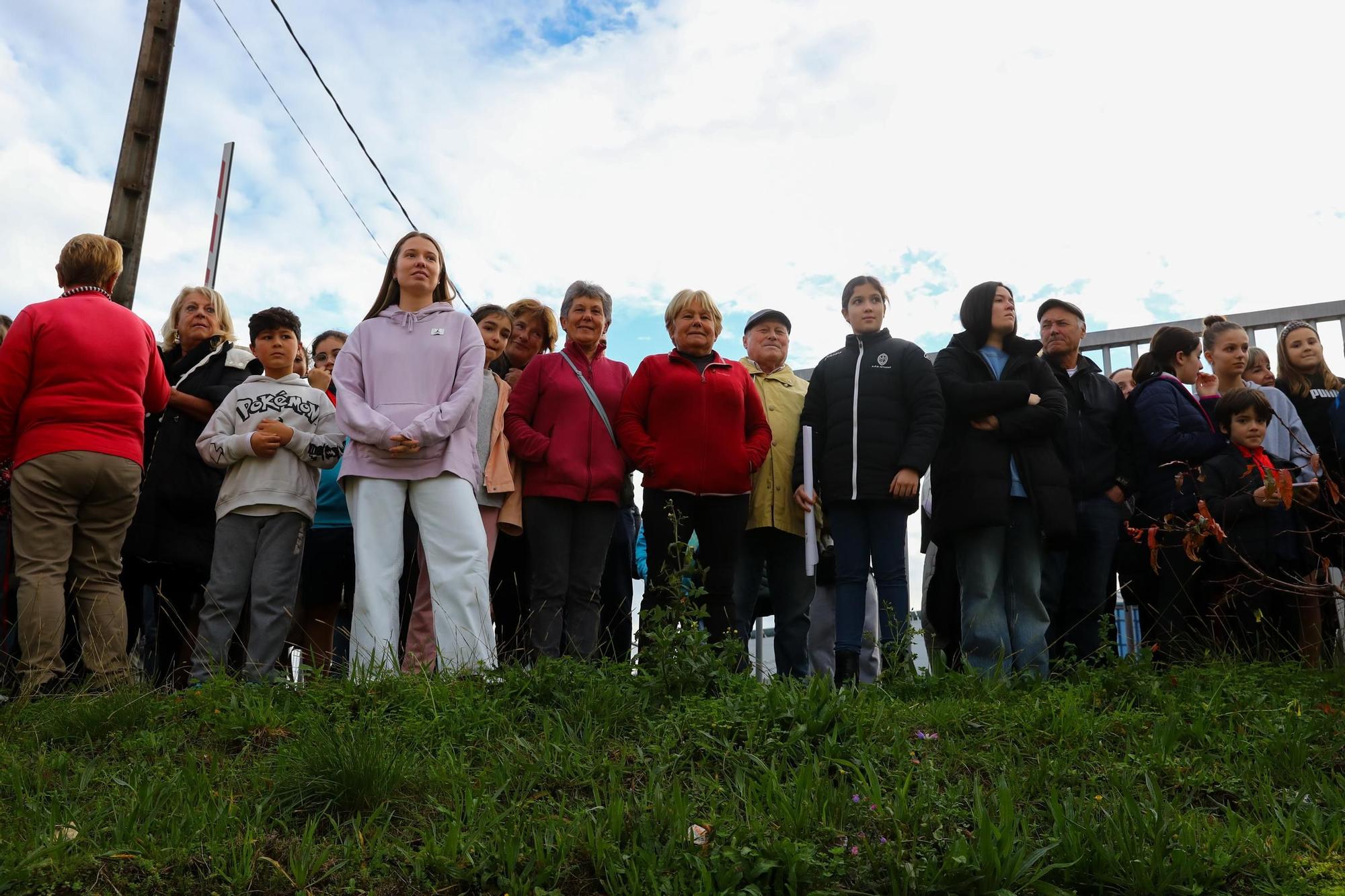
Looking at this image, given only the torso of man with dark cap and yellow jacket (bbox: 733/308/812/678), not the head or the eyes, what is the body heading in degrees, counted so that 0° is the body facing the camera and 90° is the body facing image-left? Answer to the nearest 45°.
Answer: approximately 0°

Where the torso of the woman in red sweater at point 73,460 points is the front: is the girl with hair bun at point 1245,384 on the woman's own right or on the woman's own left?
on the woman's own right

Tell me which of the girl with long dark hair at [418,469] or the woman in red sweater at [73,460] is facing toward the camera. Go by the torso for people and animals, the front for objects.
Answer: the girl with long dark hair

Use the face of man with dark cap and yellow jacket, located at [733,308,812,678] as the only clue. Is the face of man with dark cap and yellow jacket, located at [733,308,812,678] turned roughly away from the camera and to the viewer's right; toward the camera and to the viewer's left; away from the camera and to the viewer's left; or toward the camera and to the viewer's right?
toward the camera and to the viewer's right

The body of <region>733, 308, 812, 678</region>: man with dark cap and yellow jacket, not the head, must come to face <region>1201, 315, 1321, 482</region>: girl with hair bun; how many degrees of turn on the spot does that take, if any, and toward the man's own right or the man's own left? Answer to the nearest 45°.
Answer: approximately 90° to the man's own left

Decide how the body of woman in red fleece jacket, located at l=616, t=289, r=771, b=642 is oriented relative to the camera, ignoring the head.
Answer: toward the camera

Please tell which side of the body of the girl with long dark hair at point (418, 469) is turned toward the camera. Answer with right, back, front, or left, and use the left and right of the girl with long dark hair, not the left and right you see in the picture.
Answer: front

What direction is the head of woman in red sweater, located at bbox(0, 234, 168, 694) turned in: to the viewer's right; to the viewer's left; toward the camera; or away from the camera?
away from the camera

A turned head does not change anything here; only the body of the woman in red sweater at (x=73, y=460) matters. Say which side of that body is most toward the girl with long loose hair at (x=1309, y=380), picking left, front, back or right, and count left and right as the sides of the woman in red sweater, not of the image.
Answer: right

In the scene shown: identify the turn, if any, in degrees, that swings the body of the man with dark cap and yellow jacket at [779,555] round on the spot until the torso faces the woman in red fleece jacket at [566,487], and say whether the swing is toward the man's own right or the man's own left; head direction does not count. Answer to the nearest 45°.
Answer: approximately 45° to the man's own right

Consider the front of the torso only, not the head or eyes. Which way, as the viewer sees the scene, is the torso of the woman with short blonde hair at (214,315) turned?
toward the camera

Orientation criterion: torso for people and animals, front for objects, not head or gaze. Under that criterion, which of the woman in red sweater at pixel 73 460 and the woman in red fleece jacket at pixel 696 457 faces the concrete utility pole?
the woman in red sweater

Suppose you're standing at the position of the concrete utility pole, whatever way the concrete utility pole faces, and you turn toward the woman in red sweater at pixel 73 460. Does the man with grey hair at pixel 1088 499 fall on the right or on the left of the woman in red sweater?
left

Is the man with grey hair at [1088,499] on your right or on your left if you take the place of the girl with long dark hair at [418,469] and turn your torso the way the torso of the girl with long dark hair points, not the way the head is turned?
on your left

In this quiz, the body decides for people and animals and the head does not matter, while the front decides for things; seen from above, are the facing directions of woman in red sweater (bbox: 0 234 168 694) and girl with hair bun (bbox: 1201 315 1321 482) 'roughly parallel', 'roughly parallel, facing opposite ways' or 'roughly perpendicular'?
roughly parallel, facing opposite ways

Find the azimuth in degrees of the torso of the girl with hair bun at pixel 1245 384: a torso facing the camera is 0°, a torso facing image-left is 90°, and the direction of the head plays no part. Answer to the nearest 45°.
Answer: approximately 315°

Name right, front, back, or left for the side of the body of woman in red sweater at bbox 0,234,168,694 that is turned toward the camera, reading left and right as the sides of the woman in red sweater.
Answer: back
